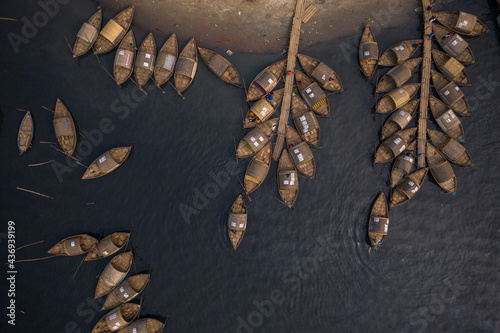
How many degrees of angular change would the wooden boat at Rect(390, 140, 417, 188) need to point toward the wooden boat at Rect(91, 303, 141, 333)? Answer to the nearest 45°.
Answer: approximately 180°

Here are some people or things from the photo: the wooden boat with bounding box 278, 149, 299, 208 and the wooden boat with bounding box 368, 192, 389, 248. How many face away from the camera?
2

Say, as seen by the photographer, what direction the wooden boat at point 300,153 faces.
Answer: facing away from the viewer and to the left of the viewer

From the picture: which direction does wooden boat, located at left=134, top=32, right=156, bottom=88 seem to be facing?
away from the camera

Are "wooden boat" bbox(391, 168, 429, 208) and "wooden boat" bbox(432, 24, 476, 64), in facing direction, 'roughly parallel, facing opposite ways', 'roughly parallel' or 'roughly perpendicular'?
roughly perpendicular

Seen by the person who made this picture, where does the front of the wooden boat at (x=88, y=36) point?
facing away from the viewer and to the right of the viewer

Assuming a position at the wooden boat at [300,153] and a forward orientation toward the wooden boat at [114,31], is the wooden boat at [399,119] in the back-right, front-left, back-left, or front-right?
back-right

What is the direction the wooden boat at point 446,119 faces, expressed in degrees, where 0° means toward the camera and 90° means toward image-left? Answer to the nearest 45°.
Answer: approximately 135°

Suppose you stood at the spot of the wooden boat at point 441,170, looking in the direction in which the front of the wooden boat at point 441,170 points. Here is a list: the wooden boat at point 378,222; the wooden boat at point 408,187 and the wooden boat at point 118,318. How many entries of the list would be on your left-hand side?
3
